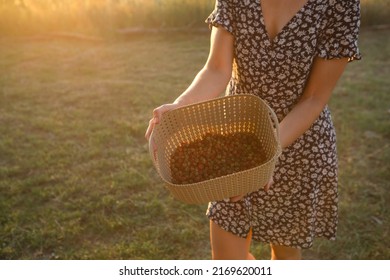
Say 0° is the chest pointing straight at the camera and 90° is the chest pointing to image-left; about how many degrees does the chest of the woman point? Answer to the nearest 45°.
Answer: approximately 45°
